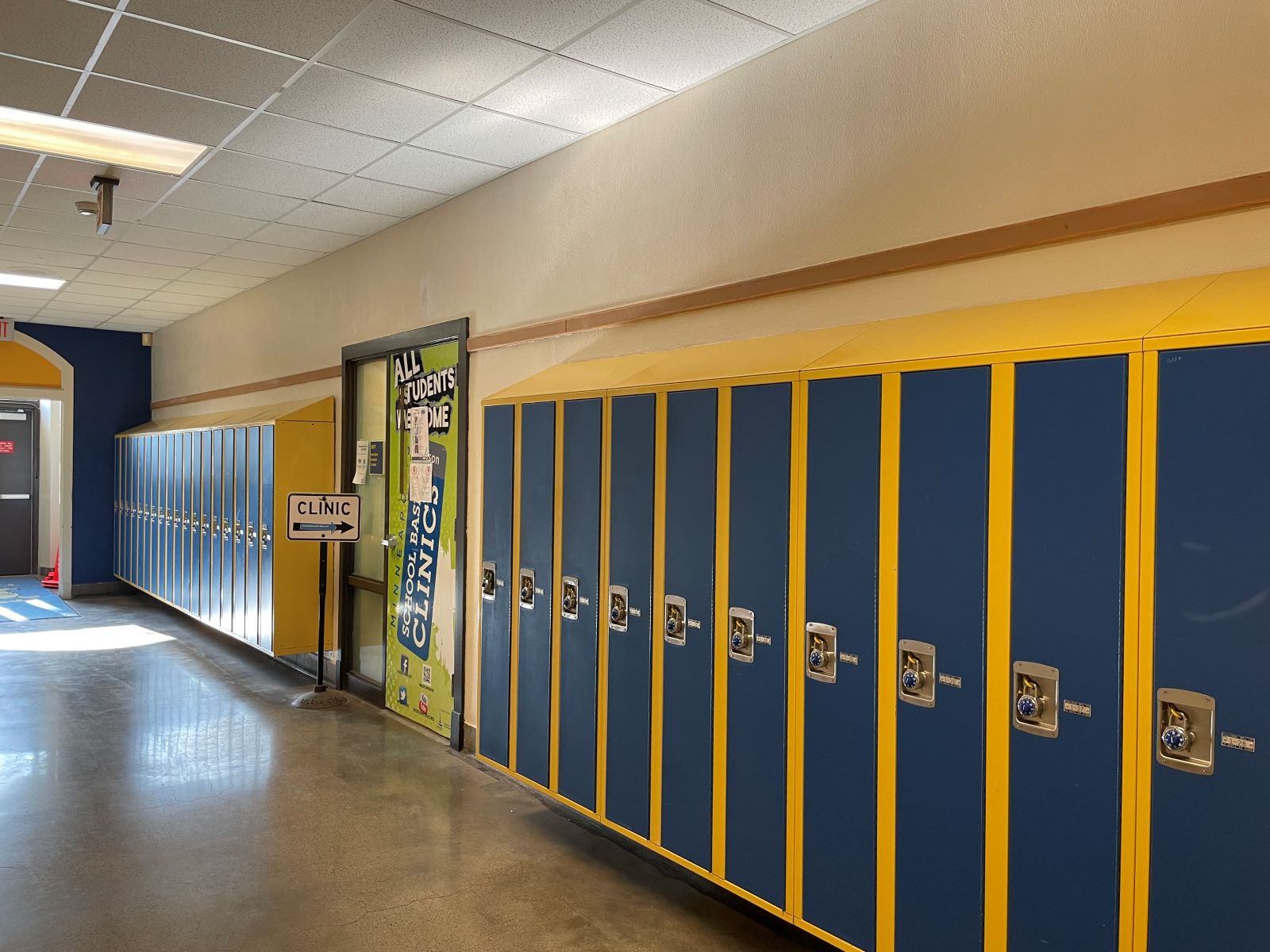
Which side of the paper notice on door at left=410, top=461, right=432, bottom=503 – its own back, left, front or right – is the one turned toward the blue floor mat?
right

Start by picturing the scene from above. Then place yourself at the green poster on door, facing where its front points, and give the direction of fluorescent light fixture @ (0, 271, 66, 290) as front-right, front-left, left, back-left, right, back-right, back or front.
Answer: right

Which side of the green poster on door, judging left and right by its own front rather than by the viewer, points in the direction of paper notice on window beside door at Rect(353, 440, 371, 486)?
right

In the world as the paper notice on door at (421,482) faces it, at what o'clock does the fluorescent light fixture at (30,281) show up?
The fluorescent light fixture is roughly at 3 o'clock from the paper notice on door.

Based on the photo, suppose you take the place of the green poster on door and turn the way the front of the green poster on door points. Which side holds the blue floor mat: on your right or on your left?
on your right

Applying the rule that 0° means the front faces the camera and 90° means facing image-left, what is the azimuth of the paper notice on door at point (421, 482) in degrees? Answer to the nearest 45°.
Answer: approximately 45°

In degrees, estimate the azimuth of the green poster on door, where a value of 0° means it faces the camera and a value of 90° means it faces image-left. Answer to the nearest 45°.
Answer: approximately 45°
